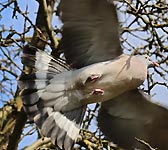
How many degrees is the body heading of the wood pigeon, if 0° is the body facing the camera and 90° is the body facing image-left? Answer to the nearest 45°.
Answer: approximately 270°
